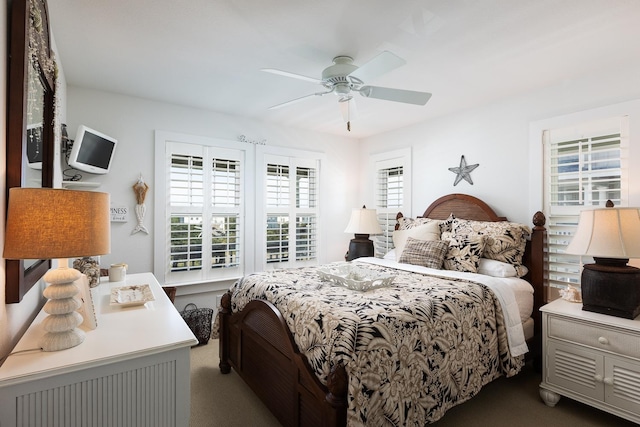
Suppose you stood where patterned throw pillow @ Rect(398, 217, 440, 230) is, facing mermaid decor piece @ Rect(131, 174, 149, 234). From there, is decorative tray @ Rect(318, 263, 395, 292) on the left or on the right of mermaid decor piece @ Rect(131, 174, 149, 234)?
left

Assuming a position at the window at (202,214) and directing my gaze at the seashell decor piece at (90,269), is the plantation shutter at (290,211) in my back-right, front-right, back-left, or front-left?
back-left

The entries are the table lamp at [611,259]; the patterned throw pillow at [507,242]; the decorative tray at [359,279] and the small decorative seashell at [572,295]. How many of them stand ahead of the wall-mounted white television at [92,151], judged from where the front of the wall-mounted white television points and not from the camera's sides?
4

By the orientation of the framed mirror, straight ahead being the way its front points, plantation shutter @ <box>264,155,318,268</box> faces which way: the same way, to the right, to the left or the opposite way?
to the right

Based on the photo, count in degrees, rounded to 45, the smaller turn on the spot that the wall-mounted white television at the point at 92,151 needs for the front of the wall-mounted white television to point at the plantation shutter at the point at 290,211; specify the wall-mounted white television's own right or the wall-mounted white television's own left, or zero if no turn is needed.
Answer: approximately 45° to the wall-mounted white television's own left

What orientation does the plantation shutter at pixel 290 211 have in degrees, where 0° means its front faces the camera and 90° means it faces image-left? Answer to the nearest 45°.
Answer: approximately 315°

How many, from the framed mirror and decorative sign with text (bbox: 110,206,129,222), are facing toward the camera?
1

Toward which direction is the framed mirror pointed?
to the viewer's right

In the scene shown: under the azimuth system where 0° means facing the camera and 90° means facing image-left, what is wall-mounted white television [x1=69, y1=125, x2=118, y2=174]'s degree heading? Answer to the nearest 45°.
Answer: approximately 315°
